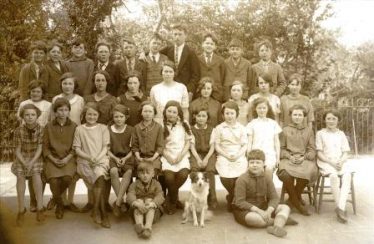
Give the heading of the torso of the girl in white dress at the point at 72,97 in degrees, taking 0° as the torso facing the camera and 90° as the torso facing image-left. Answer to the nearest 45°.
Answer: approximately 0°

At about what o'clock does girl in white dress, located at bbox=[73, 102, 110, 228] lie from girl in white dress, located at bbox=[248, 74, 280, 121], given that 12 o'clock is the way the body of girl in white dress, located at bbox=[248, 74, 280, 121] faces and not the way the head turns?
girl in white dress, located at bbox=[73, 102, 110, 228] is roughly at 2 o'clock from girl in white dress, located at bbox=[248, 74, 280, 121].

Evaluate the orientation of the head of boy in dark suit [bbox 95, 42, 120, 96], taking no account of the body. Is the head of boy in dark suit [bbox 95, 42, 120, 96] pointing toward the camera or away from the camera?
toward the camera

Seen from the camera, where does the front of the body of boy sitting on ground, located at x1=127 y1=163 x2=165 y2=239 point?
toward the camera

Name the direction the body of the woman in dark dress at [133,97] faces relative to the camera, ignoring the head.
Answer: toward the camera

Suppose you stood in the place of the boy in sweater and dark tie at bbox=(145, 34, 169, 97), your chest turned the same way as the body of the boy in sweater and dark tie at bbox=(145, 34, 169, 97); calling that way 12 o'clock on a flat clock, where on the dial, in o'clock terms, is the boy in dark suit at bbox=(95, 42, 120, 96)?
the boy in dark suit at bbox=(95, 42, 120, 96) is roughly at 3 o'clock from the boy in sweater and dark tie at bbox=(145, 34, 169, 97).

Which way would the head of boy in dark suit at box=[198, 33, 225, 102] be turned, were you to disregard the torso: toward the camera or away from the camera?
toward the camera

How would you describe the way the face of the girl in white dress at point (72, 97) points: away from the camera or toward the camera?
toward the camera

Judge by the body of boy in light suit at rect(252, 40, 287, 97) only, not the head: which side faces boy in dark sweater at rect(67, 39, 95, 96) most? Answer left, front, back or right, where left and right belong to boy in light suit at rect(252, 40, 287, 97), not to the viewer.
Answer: right

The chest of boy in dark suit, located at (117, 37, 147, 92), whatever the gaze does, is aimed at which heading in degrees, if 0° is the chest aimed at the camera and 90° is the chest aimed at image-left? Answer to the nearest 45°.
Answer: approximately 0°

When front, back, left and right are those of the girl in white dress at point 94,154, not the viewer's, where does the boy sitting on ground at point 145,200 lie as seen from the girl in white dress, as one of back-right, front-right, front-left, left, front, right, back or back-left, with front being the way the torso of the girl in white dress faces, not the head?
front-left

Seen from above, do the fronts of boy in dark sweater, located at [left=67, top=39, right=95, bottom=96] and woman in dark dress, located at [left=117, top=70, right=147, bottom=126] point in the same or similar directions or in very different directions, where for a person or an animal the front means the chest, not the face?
same or similar directions

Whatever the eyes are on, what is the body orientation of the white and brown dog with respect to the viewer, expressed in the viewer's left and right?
facing the viewer
